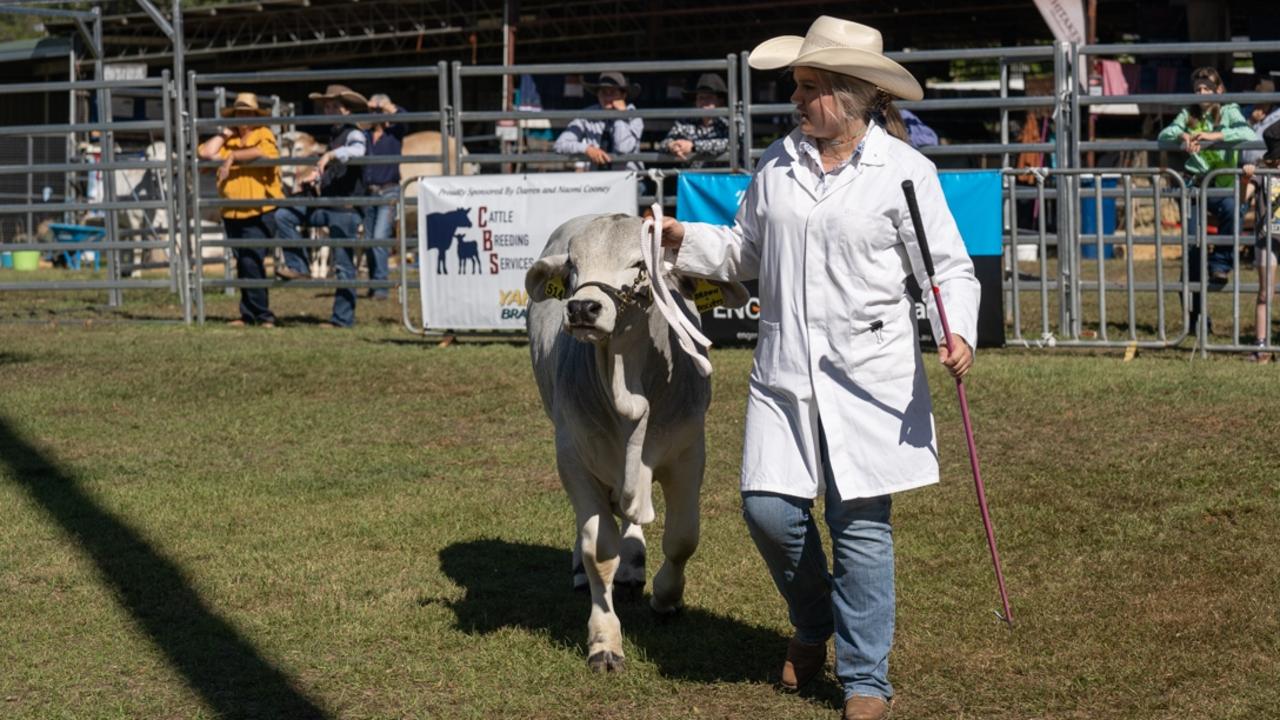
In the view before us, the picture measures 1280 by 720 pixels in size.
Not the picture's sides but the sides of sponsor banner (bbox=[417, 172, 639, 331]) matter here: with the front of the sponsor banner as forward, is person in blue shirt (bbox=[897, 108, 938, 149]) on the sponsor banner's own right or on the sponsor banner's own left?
on the sponsor banner's own left

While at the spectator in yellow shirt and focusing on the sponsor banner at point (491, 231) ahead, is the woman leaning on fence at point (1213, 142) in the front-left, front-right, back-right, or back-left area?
front-left

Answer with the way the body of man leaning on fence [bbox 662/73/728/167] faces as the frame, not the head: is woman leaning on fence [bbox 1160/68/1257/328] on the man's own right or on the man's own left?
on the man's own left

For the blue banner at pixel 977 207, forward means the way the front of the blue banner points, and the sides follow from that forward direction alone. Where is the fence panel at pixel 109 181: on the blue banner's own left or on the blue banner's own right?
on the blue banner's own right

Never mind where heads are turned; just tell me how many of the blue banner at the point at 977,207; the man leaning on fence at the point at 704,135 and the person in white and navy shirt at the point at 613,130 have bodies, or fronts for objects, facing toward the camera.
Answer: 3

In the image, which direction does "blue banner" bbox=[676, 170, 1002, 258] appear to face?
toward the camera

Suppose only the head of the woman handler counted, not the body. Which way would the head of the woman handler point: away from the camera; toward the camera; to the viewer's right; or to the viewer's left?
to the viewer's left

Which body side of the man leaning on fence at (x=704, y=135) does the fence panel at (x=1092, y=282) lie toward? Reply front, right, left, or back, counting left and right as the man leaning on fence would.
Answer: left

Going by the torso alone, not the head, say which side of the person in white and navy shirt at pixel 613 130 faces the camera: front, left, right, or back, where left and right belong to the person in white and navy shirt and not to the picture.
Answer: front

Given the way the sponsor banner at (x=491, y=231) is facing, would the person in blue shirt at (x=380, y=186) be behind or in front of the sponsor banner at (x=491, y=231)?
behind
